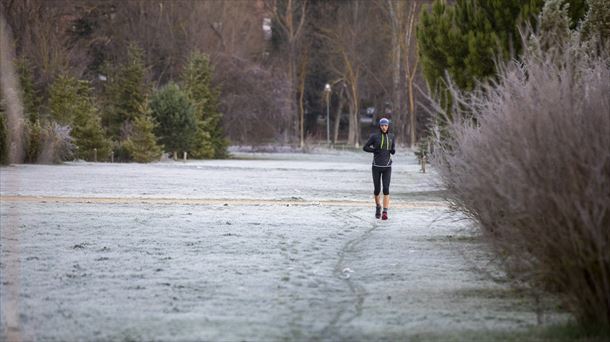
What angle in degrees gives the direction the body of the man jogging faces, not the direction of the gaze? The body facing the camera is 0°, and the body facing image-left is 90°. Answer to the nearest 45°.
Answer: approximately 0°

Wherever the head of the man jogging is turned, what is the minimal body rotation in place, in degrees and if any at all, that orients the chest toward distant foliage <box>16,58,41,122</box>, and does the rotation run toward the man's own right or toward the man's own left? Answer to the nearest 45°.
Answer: approximately 135° to the man's own right

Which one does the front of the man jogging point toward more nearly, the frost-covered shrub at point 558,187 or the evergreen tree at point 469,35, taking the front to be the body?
the frost-covered shrub

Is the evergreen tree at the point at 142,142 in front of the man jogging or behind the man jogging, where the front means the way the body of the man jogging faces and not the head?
behind

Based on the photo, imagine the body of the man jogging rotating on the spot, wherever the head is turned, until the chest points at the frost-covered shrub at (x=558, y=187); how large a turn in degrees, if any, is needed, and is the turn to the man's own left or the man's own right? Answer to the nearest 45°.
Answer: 0° — they already face it
